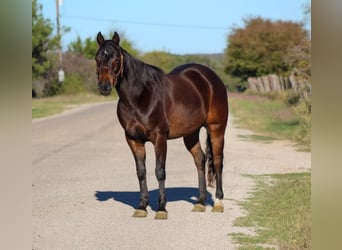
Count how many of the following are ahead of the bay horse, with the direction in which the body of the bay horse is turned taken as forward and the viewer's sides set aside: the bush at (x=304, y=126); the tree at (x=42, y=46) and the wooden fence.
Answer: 0

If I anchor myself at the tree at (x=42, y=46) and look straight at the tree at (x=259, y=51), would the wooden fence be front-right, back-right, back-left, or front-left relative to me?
front-right

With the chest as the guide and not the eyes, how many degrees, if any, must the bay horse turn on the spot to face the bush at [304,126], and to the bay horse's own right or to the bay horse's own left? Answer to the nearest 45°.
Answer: approximately 135° to the bay horse's own right

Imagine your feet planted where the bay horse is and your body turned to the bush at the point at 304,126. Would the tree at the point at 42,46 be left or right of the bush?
left

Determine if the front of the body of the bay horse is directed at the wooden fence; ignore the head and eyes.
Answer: no

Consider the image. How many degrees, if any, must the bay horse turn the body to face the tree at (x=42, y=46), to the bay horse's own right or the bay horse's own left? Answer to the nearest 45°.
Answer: approximately 135° to the bay horse's own right

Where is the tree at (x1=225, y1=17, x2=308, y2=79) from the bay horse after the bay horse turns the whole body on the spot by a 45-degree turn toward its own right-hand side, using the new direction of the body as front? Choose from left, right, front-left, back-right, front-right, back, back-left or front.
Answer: right
